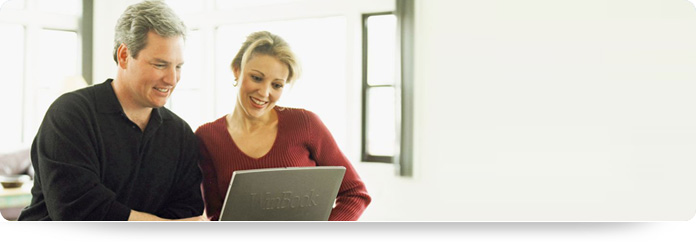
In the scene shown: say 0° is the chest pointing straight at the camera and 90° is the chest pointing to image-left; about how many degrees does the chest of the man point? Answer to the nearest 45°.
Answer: approximately 315°

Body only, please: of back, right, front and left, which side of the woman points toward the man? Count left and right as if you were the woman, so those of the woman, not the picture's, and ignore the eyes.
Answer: right

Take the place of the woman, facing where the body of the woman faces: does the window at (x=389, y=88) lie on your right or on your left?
on your left

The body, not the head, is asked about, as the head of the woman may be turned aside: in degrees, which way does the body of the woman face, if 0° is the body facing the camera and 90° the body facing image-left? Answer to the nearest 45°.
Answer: approximately 0°

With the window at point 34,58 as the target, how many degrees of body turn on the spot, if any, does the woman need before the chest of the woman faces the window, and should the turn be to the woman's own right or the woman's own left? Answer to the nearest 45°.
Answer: approximately 90° to the woman's own right
